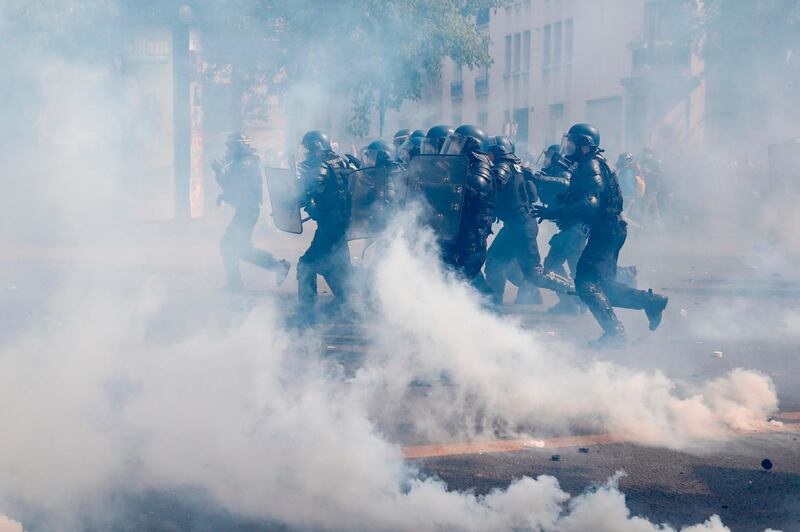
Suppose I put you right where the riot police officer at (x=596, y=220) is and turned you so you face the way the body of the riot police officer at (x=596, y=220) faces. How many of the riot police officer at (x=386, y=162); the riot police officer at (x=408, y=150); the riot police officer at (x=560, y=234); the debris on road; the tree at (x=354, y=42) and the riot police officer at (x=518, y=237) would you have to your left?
1

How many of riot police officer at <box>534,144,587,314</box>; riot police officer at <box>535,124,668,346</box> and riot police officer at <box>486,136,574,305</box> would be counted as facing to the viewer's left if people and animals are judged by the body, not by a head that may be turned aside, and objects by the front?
3

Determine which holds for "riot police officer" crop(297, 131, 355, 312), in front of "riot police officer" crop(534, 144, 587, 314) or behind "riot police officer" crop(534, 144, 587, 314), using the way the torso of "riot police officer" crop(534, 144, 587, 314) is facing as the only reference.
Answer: in front

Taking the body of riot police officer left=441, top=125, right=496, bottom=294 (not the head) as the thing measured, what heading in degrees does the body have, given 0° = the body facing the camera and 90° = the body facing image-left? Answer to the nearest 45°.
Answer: approximately 90°

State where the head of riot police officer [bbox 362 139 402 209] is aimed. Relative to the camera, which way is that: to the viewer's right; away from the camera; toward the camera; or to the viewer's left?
to the viewer's left

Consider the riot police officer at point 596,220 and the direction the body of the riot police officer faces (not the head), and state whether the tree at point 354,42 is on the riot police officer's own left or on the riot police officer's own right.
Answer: on the riot police officer's own right

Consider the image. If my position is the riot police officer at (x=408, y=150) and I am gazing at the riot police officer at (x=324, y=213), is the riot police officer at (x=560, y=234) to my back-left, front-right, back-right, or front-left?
back-left

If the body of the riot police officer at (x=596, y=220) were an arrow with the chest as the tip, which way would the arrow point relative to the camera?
to the viewer's left

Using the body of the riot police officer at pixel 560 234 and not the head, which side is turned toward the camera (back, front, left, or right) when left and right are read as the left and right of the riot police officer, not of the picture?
left

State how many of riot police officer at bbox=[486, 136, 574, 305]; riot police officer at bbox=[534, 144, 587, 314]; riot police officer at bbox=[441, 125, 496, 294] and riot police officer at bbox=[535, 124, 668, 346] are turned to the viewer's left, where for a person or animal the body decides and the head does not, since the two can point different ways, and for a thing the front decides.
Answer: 4

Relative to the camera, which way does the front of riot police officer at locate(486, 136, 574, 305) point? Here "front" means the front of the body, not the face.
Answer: to the viewer's left

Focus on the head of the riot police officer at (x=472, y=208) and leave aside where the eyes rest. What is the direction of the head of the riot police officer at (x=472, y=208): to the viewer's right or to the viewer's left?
to the viewer's left

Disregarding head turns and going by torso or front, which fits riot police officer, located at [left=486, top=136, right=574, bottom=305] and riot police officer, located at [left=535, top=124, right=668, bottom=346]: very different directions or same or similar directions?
same or similar directions
